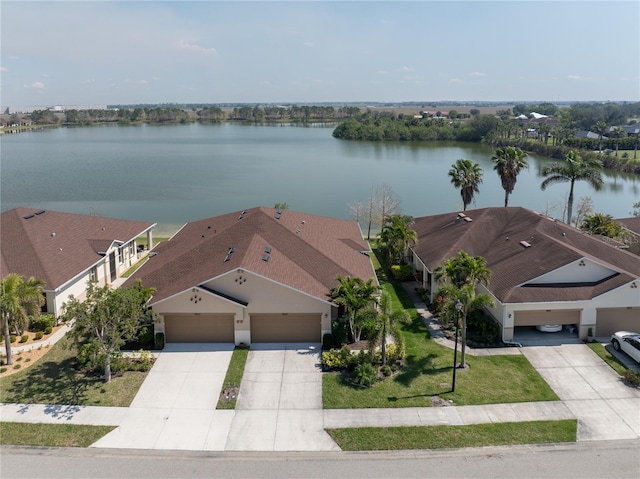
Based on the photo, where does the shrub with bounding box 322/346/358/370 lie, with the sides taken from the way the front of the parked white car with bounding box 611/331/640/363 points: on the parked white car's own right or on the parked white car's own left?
on the parked white car's own left

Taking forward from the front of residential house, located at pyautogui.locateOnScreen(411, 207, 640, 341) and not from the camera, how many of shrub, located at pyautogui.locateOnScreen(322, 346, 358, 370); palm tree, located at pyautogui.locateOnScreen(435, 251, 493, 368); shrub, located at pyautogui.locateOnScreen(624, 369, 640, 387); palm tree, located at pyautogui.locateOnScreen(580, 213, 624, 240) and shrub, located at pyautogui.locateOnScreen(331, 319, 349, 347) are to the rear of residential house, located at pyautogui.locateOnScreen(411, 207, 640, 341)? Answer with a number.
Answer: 1

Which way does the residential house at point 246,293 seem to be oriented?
toward the camera

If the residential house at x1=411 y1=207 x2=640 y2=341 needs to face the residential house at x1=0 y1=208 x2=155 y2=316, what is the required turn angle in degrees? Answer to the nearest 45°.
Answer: approximately 90° to its right

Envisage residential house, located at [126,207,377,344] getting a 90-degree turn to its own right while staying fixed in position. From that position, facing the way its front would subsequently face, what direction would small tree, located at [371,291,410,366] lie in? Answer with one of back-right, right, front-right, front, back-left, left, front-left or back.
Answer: back-left

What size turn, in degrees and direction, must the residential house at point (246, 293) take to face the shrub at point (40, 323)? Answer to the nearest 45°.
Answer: approximately 90° to its right

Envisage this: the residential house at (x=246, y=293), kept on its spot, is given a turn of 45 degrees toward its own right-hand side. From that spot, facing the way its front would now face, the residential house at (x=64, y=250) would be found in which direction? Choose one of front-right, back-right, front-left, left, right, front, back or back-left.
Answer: right

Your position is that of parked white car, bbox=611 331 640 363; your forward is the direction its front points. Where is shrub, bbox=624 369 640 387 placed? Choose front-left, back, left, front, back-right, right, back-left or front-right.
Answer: back-left

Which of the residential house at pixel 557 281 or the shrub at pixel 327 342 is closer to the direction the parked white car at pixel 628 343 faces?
the residential house

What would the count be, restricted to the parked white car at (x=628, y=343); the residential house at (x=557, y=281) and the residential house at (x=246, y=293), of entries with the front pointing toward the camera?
2

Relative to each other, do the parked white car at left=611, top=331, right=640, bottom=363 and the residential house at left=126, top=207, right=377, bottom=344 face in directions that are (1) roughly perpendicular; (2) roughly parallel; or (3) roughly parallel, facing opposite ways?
roughly parallel, facing opposite ways

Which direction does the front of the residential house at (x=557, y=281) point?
toward the camera

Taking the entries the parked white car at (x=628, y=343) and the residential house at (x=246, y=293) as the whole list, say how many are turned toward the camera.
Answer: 1
